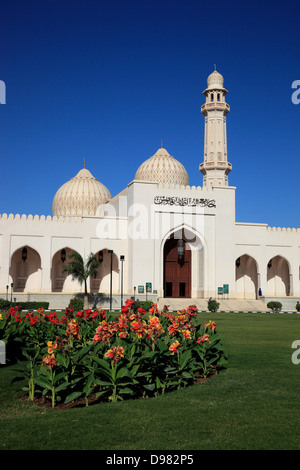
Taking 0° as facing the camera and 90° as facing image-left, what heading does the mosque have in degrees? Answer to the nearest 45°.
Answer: approximately 0°
